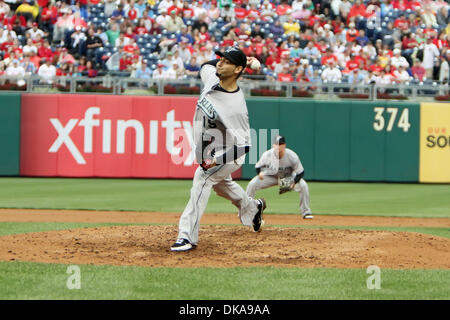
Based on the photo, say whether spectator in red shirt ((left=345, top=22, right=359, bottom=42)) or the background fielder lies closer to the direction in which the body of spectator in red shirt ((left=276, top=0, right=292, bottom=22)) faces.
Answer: the background fielder

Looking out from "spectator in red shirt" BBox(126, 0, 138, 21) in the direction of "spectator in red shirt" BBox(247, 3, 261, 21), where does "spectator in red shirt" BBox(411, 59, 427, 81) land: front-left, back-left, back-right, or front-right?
front-right

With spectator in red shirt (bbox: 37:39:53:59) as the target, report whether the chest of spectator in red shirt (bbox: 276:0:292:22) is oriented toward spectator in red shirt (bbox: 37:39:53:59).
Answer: no

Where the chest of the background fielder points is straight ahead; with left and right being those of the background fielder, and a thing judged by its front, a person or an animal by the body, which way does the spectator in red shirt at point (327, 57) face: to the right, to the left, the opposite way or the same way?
the same way

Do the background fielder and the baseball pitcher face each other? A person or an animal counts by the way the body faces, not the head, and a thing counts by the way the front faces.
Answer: no

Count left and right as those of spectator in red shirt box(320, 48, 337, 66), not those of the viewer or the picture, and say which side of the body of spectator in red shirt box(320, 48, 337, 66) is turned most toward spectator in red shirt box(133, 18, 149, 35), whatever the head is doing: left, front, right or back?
right

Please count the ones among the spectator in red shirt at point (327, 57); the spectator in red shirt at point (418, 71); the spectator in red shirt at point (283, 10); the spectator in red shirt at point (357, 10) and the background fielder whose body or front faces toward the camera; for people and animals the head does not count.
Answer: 5

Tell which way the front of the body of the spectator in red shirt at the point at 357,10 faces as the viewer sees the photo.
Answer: toward the camera

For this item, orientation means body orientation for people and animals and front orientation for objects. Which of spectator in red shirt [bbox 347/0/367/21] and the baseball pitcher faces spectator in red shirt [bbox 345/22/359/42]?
spectator in red shirt [bbox 347/0/367/21]

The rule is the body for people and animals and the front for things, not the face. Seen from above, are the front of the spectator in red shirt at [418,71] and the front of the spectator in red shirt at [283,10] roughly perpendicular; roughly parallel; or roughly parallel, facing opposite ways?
roughly parallel

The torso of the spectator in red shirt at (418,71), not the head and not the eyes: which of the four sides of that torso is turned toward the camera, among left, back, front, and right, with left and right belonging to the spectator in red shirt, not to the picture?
front

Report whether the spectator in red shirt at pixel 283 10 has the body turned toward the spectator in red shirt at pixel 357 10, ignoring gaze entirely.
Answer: no

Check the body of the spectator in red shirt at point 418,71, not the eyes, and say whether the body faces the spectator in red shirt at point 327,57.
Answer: no

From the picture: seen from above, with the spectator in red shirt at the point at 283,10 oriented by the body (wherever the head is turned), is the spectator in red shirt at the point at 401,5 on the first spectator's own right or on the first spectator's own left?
on the first spectator's own left

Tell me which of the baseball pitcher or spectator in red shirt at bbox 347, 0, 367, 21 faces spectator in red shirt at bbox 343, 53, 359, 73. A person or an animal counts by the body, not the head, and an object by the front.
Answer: spectator in red shirt at bbox 347, 0, 367, 21

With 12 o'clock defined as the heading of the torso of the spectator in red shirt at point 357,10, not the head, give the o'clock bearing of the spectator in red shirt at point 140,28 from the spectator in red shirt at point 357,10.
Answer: the spectator in red shirt at point 140,28 is roughly at 2 o'clock from the spectator in red shirt at point 357,10.

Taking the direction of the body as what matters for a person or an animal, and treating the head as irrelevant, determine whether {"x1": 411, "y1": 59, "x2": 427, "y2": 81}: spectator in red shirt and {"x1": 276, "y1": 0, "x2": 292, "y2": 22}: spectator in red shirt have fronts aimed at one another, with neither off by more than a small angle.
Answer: no

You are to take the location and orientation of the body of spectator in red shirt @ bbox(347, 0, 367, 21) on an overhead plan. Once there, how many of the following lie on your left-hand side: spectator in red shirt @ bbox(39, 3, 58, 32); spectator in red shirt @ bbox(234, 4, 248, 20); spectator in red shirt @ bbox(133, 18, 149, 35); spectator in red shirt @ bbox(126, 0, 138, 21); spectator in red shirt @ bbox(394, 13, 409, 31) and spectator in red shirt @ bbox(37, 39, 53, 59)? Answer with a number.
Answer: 1
